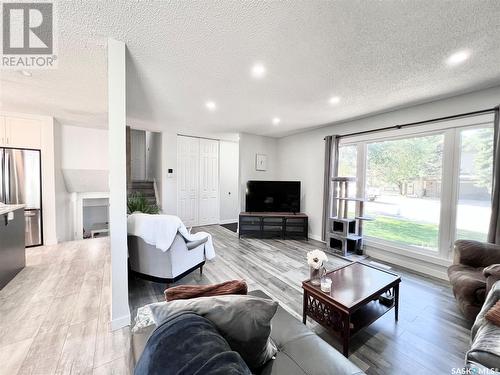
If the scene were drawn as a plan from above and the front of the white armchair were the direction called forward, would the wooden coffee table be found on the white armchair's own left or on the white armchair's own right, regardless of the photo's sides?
on the white armchair's own right

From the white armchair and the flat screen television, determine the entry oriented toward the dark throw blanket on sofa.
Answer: the flat screen television

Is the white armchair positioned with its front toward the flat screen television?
yes

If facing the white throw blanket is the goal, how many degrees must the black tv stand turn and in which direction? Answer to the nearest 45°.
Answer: approximately 45° to its right

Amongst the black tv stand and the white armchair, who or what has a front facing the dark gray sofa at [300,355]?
the black tv stand

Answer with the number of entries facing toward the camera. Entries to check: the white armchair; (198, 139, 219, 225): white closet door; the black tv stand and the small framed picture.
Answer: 3

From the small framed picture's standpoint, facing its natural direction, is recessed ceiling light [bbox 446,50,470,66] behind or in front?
in front

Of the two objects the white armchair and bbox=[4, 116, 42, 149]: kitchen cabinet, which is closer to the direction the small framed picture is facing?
the white armchair

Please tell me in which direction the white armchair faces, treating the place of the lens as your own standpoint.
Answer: facing away from the viewer and to the right of the viewer

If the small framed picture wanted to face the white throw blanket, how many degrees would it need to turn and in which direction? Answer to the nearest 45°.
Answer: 0° — it already faces it

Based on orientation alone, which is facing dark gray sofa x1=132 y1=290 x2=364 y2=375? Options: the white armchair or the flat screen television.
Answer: the flat screen television
